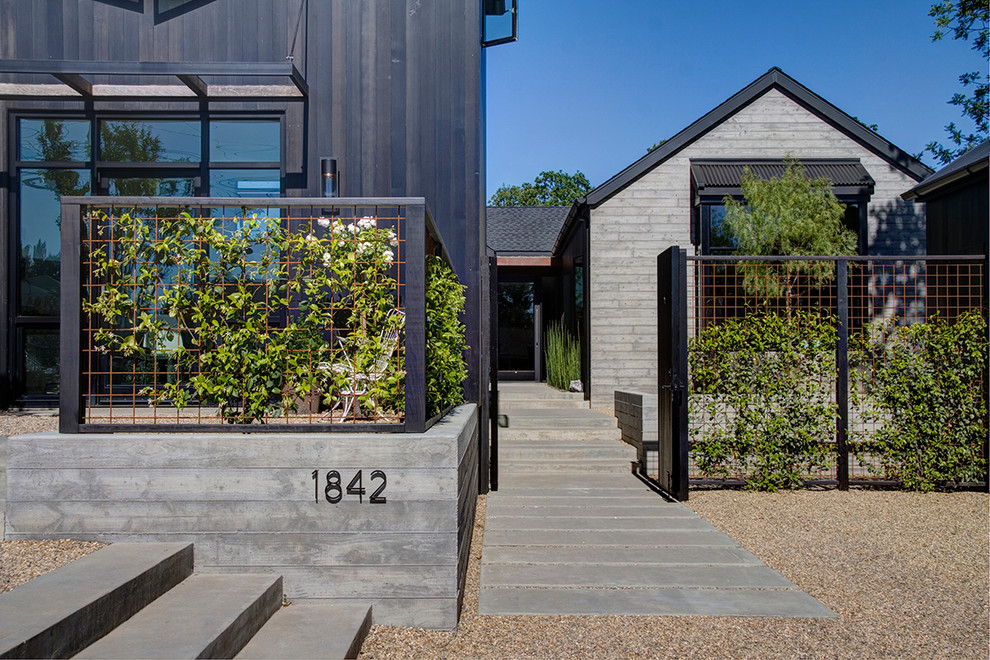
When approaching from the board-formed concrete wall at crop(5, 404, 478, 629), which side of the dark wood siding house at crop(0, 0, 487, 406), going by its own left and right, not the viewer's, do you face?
front

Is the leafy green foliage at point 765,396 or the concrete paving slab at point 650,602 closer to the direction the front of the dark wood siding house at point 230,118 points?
the concrete paving slab

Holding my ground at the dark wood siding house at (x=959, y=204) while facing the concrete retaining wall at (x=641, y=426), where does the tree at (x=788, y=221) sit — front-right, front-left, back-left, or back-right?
front-right

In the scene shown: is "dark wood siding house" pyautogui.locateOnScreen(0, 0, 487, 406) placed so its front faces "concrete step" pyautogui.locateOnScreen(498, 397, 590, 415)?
no

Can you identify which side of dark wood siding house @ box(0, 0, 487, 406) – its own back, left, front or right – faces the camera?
front

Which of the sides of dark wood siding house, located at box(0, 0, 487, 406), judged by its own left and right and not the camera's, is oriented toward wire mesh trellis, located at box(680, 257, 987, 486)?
left

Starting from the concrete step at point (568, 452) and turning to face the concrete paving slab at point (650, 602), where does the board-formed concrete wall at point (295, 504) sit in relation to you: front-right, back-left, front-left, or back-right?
front-right

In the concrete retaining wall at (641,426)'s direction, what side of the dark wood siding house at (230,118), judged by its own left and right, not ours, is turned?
left

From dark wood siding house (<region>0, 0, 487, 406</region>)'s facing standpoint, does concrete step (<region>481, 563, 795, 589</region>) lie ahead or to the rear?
ahead

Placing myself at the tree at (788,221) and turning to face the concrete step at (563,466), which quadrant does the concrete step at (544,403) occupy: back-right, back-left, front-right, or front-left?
front-right

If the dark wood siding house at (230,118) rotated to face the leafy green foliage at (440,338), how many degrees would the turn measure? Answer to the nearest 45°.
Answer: approximately 45° to its left

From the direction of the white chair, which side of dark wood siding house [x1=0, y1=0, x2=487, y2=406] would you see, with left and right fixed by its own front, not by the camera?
front

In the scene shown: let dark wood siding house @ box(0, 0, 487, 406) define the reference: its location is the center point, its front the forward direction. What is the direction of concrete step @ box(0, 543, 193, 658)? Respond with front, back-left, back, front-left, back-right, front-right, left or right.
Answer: front

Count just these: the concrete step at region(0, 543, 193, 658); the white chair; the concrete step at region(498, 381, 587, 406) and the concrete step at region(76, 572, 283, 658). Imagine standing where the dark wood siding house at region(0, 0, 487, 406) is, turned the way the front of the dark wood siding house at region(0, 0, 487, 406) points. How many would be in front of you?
3
